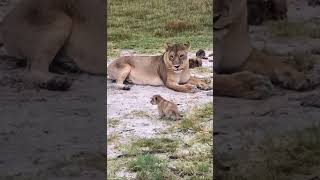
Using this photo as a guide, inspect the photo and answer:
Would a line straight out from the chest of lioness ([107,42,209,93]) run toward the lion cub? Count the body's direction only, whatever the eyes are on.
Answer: no

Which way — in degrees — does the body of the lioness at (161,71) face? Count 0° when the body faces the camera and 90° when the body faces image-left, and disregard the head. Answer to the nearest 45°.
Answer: approximately 270°
